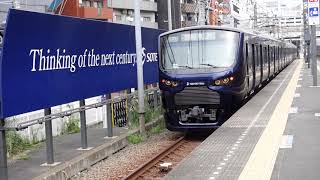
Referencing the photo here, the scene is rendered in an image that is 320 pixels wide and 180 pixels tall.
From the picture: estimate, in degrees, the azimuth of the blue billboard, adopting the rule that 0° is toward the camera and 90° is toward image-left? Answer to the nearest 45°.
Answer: approximately 315°

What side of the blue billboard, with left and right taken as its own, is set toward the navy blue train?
left

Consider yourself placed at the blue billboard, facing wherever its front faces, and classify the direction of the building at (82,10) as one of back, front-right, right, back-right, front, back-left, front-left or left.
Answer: back-left
